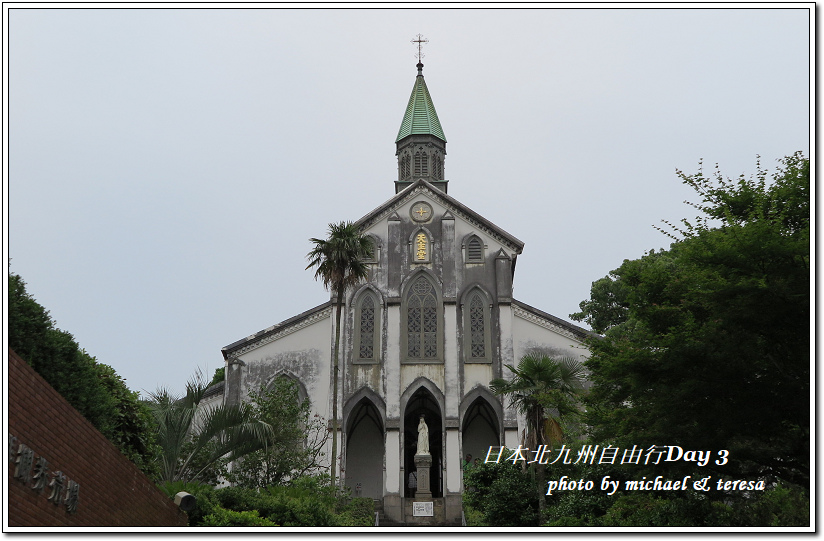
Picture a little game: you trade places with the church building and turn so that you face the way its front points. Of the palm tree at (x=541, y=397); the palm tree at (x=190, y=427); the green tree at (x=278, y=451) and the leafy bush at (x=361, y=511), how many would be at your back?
0

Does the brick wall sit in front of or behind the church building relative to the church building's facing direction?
in front

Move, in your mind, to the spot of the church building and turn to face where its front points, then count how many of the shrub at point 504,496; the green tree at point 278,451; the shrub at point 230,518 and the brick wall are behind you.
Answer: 0

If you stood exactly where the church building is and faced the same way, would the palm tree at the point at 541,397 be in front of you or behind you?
in front

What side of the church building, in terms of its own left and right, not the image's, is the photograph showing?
front

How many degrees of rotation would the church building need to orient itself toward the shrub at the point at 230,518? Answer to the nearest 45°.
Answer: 0° — it already faces it

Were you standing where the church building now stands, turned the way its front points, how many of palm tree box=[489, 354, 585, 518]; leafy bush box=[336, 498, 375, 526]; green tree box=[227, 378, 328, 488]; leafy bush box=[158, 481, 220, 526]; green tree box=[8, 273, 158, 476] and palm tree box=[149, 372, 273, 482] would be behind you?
0

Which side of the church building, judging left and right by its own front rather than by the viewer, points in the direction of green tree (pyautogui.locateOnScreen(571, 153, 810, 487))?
front

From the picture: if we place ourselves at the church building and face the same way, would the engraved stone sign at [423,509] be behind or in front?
in front
